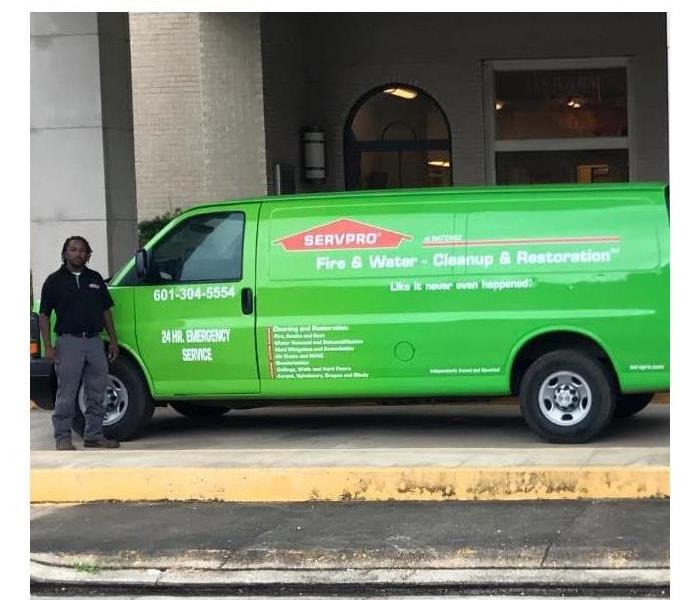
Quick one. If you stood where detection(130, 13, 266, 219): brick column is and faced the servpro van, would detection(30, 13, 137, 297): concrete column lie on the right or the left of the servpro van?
right

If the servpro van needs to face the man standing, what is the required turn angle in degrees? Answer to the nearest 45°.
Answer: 0° — it already faces them

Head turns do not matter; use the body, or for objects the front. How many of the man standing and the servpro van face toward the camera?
1

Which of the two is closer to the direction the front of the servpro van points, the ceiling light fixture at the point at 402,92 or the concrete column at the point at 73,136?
the concrete column

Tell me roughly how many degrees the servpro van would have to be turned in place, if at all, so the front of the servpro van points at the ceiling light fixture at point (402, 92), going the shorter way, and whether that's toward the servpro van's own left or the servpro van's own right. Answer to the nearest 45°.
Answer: approximately 90° to the servpro van's own right

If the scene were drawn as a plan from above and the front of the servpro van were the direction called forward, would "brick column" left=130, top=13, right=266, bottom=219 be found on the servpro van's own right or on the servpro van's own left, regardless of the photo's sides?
on the servpro van's own right

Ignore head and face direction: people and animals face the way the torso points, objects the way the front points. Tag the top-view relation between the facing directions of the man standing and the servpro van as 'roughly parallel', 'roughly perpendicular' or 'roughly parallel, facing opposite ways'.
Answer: roughly perpendicular

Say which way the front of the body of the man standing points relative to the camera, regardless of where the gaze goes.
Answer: toward the camera

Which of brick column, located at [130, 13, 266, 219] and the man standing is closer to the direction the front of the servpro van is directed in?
the man standing

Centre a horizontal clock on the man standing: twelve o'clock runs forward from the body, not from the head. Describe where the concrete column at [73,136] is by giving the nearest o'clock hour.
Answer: The concrete column is roughly at 6 o'clock from the man standing.

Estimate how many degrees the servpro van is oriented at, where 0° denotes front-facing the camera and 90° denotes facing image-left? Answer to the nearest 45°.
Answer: approximately 90°
